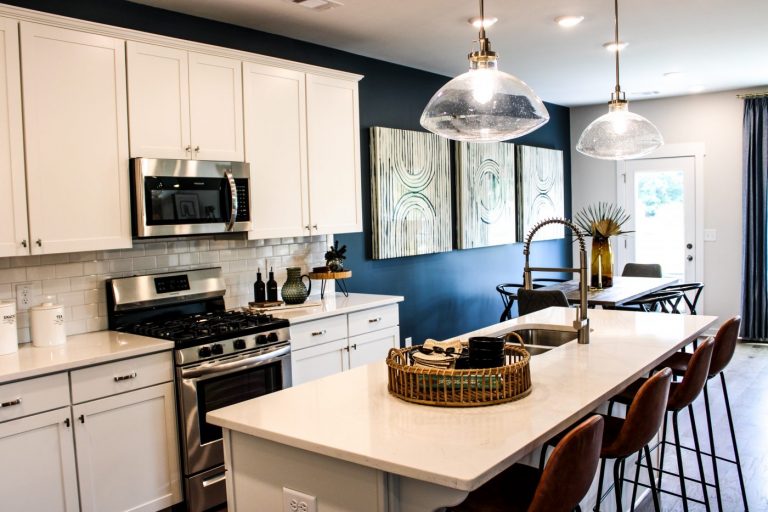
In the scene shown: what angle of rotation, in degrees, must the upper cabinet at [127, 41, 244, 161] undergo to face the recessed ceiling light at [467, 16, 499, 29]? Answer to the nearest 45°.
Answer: approximately 45° to its left

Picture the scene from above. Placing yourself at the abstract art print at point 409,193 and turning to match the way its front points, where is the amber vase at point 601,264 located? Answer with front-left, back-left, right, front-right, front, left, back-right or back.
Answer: front-left

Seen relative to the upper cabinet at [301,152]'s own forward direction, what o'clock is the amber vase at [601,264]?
The amber vase is roughly at 10 o'clock from the upper cabinet.

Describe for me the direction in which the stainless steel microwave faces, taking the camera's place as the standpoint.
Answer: facing the viewer and to the right of the viewer

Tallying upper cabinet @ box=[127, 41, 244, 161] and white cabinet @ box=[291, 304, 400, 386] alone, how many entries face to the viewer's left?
0

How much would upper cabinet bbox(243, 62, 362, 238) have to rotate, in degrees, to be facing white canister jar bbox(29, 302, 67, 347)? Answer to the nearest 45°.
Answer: approximately 90° to its right
